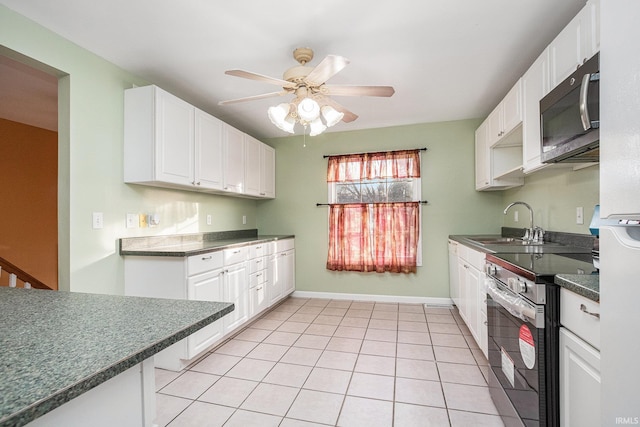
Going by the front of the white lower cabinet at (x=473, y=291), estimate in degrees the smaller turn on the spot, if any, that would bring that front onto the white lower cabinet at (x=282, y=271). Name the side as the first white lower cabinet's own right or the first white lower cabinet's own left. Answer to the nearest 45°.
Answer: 0° — it already faces it

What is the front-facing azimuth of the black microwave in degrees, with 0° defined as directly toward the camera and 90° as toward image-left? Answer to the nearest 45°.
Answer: approximately 45°

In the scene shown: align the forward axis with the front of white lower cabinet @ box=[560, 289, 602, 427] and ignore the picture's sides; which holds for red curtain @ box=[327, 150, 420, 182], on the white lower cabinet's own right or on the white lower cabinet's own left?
on the white lower cabinet's own right

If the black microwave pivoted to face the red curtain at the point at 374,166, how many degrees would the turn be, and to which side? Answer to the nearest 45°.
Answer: approximately 90° to its right

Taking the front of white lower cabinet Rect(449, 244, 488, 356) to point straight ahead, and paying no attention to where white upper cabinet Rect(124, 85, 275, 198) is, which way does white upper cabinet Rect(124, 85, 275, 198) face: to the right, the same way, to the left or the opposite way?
the opposite way

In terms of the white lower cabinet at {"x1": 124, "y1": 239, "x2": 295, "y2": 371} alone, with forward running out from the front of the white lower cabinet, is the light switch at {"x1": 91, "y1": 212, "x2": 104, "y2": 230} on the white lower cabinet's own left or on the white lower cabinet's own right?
on the white lower cabinet's own right

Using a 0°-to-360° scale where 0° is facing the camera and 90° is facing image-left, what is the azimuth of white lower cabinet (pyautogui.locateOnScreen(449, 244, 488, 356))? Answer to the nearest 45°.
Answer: approximately 90°

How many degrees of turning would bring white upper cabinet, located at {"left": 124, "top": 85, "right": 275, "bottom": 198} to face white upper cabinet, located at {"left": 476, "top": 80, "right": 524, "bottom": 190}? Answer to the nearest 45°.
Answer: approximately 45° to its left
